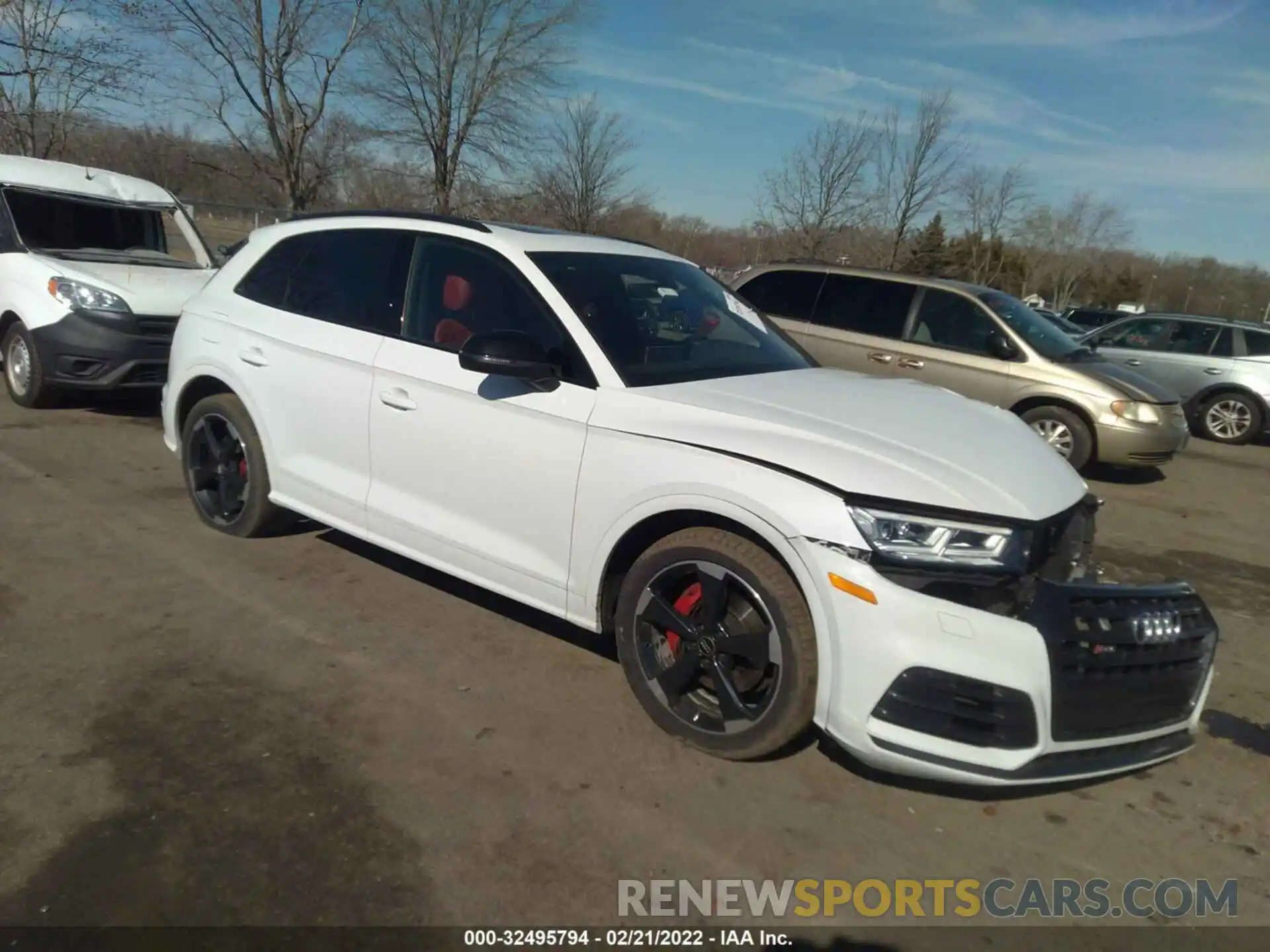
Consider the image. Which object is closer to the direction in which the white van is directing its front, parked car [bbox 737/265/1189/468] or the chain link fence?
the parked car

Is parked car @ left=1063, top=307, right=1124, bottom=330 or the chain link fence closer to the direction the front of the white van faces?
the parked car

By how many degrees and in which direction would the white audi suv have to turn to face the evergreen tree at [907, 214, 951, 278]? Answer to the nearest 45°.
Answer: approximately 135° to its left

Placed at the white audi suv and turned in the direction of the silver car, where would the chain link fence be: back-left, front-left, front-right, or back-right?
front-left

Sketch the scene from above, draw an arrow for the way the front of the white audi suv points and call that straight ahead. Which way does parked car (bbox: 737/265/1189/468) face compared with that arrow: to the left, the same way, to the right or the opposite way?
the same way

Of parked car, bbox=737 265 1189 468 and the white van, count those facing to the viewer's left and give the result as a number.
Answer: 0

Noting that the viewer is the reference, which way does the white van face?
facing the viewer and to the right of the viewer

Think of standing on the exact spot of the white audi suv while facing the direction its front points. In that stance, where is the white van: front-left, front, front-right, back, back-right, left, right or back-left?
back

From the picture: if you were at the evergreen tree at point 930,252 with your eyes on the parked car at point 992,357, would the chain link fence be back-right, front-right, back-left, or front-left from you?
front-right

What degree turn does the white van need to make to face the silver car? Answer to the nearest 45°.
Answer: approximately 45° to its left

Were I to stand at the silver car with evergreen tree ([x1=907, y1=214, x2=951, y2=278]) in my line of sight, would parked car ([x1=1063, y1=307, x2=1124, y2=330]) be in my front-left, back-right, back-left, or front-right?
front-right

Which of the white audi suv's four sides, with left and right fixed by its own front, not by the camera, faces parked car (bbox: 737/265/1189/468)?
left

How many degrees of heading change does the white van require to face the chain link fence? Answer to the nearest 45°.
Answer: approximately 135° to its left

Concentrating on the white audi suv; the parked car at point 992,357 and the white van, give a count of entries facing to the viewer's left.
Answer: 0
